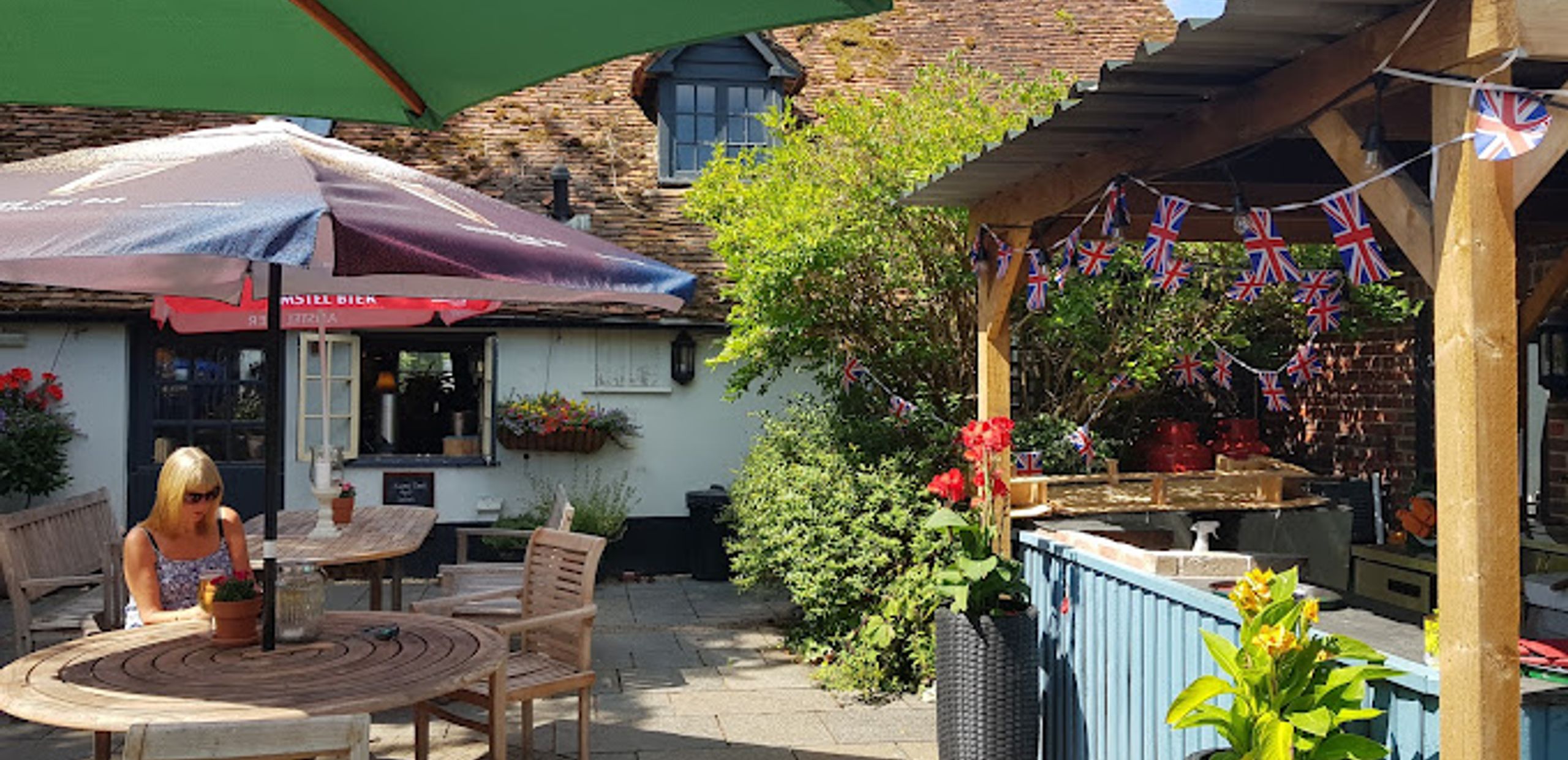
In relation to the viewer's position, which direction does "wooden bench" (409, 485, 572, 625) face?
facing to the left of the viewer

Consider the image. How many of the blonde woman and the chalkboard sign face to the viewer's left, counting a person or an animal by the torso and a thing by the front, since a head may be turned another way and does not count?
0

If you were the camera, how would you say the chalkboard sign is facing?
facing the viewer

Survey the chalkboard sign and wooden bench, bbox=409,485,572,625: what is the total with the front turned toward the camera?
1

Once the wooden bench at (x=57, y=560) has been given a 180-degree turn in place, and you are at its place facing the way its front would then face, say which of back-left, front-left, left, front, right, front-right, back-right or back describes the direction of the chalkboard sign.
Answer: right

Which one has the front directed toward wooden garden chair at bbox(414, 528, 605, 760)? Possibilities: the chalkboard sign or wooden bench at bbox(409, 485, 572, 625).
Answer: the chalkboard sign

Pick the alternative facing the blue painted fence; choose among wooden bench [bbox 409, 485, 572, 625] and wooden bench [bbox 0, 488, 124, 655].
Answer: wooden bench [bbox 0, 488, 124, 655]

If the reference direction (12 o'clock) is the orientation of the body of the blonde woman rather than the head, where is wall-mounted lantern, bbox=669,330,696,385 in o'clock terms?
The wall-mounted lantern is roughly at 9 o'clock from the blonde woman.

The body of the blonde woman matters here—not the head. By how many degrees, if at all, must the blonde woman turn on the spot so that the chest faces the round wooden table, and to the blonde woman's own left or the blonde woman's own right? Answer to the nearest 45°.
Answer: approximately 45° to the blonde woman's own right

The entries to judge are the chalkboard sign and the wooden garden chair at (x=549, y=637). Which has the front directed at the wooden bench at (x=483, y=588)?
the chalkboard sign

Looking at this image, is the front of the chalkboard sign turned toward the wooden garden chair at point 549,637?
yes

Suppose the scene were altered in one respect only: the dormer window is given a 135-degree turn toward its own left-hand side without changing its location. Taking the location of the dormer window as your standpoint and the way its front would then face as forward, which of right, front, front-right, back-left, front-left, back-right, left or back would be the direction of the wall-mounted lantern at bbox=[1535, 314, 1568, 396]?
right

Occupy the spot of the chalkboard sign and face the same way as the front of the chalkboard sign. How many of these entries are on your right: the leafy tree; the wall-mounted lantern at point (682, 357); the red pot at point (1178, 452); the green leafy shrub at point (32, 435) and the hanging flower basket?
1

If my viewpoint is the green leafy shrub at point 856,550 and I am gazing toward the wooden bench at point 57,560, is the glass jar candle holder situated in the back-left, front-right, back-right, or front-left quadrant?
front-left

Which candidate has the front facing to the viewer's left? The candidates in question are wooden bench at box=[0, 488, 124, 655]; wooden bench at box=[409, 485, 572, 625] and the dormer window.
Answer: wooden bench at box=[409, 485, 572, 625]

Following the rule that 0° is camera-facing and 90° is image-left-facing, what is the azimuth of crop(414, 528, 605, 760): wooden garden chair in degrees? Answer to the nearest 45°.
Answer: approximately 45°

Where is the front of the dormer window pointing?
toward the camera

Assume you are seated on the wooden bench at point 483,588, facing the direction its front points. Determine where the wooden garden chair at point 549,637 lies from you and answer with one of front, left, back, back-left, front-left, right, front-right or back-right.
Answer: left

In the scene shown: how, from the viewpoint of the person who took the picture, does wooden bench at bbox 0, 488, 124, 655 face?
facing the viewer and to the right of the viewer
